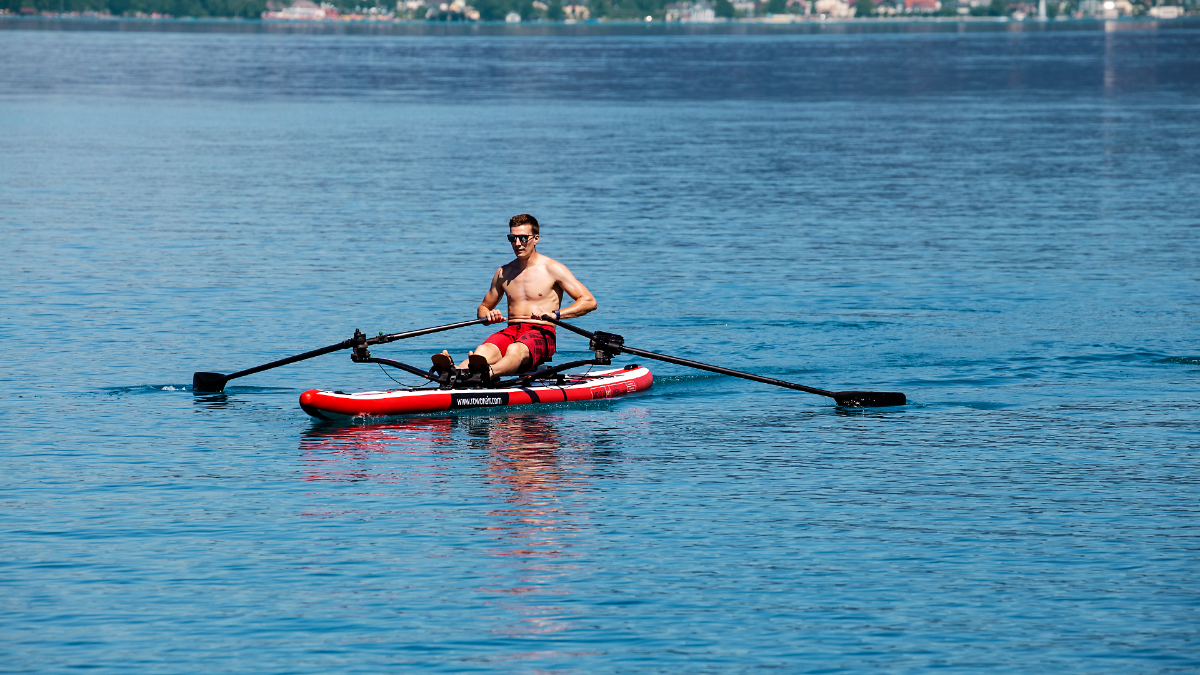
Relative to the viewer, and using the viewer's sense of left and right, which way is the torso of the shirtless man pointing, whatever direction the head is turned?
facing the viewer and to the left of the viewer
